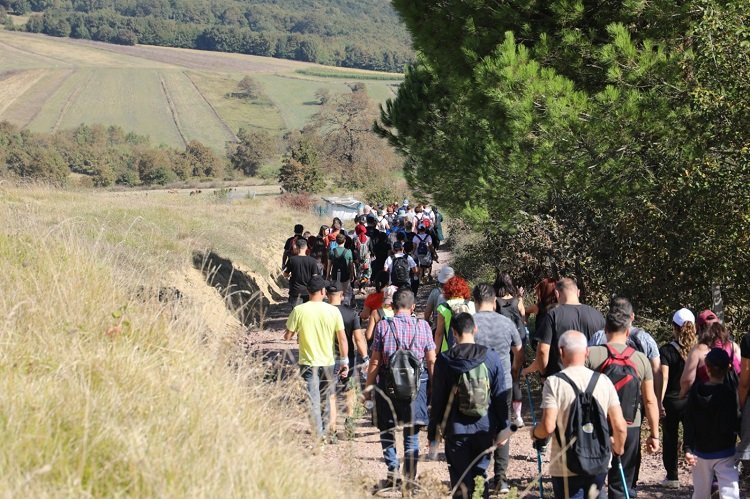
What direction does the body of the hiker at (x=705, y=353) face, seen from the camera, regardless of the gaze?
away from the camera

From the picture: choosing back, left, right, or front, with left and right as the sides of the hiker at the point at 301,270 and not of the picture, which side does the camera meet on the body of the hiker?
back

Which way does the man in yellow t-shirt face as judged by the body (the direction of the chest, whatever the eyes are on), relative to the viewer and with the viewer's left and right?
facing away from the viewer

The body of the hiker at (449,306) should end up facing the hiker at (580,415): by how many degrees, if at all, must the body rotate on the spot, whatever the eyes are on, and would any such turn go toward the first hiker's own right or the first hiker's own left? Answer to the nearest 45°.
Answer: approximately 180°

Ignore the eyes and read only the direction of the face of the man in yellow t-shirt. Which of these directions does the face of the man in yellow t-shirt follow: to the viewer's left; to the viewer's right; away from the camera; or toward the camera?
away from the camera

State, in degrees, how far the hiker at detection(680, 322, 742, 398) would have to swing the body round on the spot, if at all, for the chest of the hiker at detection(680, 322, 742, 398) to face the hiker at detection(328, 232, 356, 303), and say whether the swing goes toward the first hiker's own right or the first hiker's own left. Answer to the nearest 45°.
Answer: approximately 45° to the first hiker's own left

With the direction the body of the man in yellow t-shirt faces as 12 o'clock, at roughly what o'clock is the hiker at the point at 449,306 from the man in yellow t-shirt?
The hiker is roughly at 3 o'clock from the man in yellow t-shirt.

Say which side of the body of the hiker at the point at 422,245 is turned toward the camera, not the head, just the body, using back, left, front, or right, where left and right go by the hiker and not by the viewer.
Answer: back

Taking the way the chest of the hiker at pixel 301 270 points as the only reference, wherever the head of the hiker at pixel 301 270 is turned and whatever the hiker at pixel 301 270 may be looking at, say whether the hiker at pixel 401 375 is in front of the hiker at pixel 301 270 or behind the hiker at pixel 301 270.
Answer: behind

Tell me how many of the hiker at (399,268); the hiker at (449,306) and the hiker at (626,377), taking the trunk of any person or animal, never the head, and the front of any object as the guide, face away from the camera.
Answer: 3

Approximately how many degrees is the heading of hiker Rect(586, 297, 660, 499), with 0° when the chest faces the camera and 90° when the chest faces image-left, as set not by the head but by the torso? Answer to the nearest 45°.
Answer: approximately 180°

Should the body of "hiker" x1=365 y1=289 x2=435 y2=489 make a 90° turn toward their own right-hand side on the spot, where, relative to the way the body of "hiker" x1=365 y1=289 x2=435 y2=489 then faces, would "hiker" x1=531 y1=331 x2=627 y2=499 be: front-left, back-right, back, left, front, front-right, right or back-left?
front-right

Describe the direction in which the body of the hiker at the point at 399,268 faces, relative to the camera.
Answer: away from the camera

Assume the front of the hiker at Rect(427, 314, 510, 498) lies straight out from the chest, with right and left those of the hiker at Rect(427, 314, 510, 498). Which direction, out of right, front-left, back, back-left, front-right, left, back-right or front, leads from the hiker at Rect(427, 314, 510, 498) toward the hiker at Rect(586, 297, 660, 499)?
right

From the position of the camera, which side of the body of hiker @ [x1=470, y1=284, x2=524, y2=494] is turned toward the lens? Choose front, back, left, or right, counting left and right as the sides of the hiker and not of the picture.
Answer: back

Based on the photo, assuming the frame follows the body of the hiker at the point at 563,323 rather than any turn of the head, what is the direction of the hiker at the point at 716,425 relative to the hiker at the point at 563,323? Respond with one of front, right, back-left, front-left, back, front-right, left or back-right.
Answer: back-right

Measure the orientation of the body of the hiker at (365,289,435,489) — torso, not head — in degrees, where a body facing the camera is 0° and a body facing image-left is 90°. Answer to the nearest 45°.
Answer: approximately 180°

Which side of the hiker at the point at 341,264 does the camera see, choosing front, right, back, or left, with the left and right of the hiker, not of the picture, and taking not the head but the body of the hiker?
back
